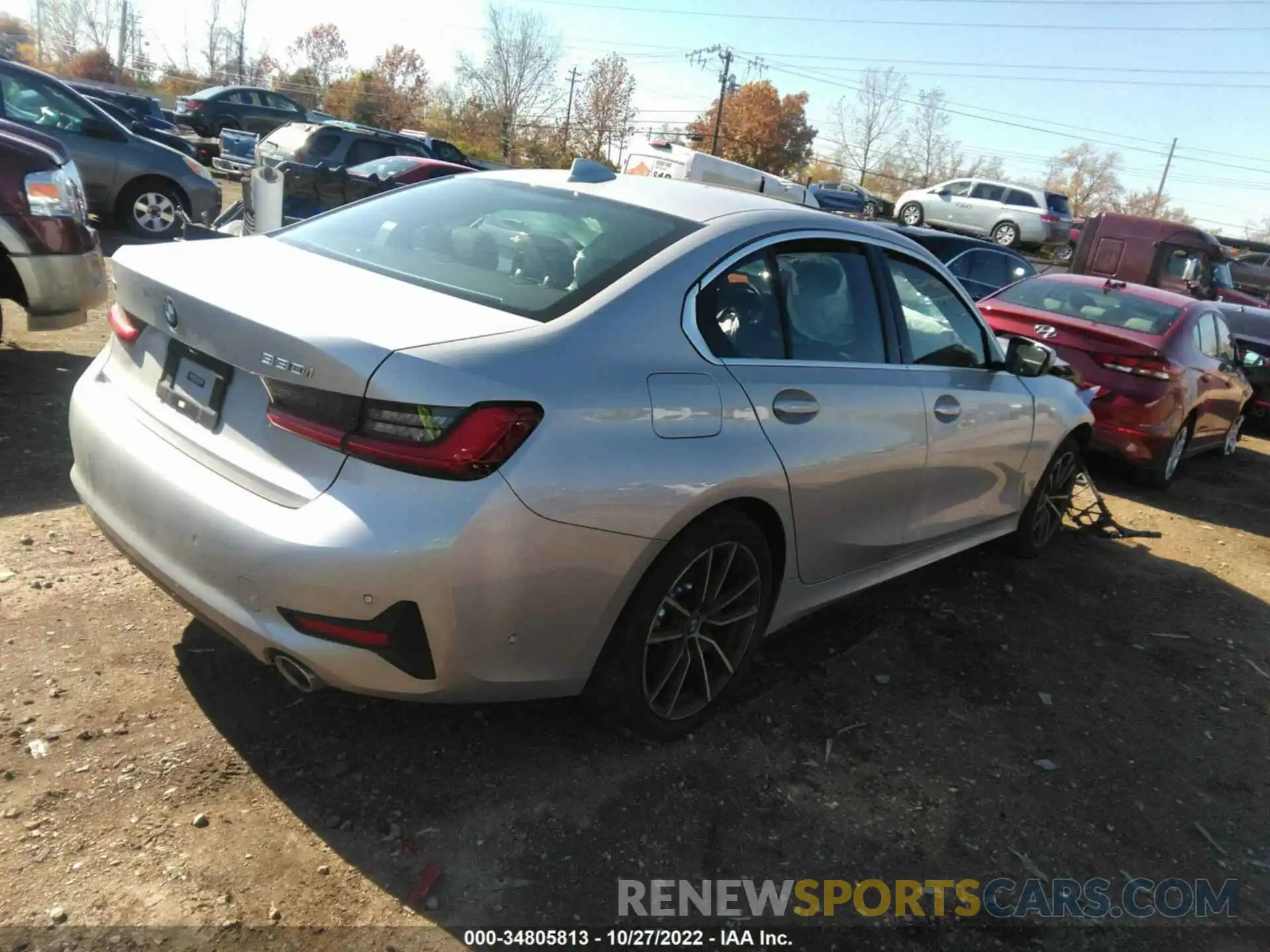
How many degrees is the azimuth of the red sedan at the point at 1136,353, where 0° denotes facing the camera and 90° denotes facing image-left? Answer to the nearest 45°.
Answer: approximately 225°

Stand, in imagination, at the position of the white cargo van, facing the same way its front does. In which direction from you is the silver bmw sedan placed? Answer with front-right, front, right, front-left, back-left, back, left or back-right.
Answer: back-right

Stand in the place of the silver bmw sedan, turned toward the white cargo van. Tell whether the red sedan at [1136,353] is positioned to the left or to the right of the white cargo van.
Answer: right

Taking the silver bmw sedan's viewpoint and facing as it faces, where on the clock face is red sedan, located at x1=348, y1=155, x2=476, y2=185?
The red sedan is roughly at 10 o'clock from the silver bmw sedan.

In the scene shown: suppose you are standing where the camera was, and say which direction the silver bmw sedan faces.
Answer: facing away from the viewer and to the right of the viewer

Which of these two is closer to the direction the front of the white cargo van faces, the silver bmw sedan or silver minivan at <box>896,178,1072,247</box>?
the silver minivan

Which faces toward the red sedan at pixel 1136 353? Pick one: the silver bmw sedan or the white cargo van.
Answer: the silver bmw sedan

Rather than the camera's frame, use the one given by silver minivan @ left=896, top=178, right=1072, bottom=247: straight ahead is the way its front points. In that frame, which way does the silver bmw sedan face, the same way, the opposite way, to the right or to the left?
to the right

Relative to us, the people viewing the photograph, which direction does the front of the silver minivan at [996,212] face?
facing away from the viewer and to the left of the viewer

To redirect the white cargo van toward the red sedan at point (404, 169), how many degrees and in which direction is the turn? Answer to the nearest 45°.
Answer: approximately 180°

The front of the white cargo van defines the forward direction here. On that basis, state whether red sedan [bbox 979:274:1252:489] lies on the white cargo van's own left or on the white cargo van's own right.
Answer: on the white cargo van's own right
